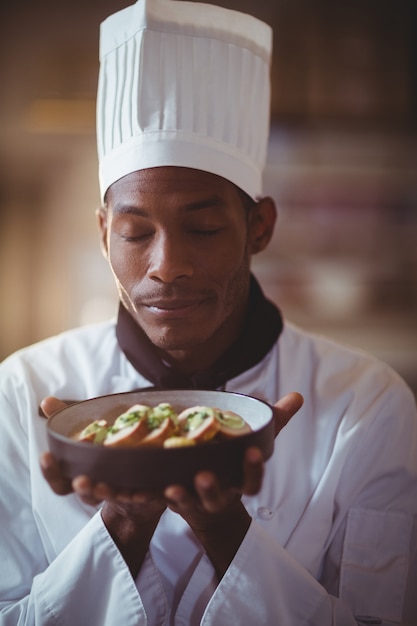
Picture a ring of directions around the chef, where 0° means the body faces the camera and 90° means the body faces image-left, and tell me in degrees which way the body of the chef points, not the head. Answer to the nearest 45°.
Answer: approximately 0°
